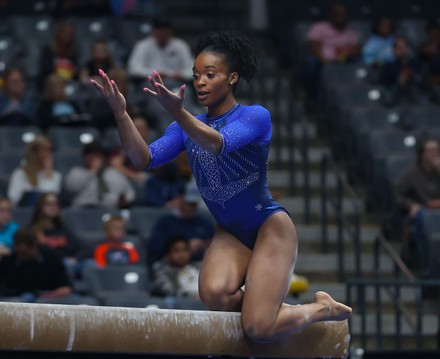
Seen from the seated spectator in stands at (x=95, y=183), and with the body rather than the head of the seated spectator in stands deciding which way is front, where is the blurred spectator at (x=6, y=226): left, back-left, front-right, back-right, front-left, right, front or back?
front-right

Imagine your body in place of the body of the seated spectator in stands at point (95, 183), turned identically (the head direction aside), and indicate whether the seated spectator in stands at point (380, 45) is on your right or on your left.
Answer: on your left

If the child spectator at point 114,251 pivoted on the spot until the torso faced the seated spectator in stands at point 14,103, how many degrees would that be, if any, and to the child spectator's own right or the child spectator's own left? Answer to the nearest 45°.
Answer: approximately 135° to the child spectator's own right

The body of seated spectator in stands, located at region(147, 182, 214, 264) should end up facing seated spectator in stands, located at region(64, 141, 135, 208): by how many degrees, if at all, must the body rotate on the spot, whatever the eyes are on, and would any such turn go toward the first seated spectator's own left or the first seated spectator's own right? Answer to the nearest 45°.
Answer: approximately 135° to the first seated spectator's own right

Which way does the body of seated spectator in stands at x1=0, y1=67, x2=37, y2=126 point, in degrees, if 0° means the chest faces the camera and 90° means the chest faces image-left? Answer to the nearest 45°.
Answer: approximately 0°

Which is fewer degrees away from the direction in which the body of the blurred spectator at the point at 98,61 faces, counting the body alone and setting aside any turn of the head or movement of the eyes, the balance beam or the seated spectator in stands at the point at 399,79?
the balance beam

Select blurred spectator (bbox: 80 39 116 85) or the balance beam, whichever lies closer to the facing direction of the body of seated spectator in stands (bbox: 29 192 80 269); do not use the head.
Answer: the balance beam
